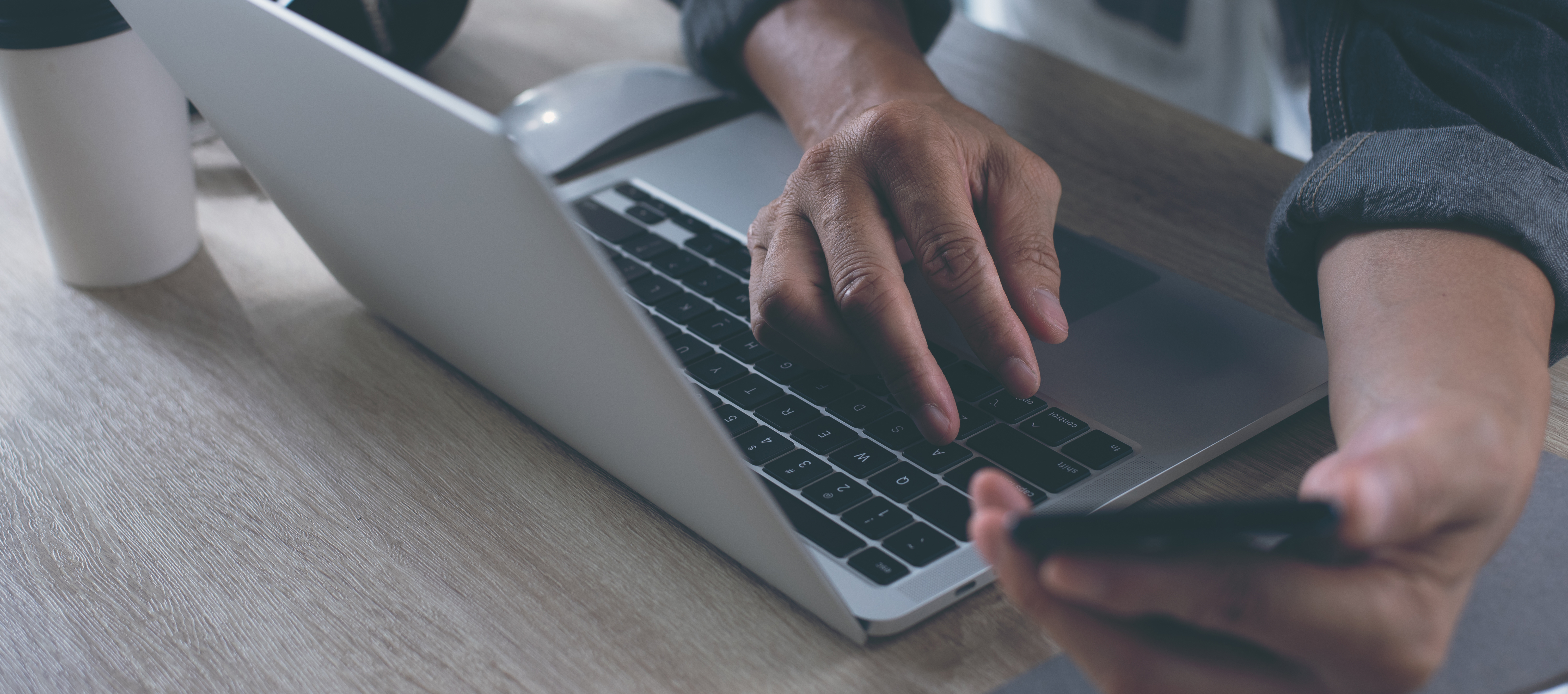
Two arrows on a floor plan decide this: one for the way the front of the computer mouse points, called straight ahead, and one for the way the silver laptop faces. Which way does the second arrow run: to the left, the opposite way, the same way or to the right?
the opposite way
